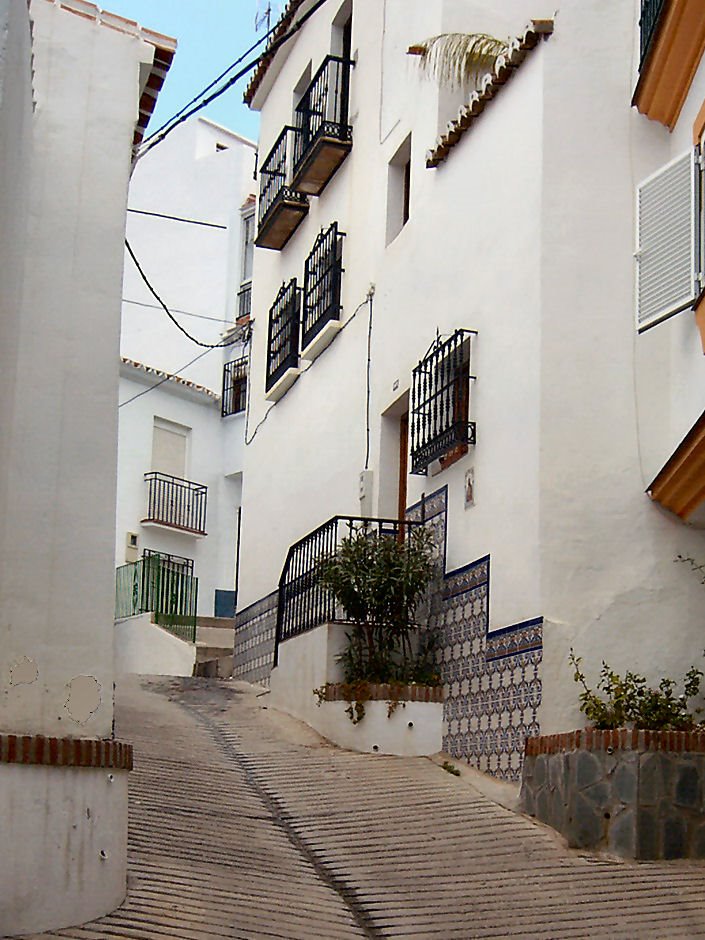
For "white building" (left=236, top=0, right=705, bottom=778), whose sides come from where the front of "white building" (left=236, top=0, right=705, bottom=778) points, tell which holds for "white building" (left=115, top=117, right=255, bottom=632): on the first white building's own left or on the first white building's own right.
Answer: on the first white building's own right

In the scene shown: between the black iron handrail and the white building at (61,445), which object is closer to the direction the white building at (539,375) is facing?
the white building

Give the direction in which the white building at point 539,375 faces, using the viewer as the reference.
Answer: facing the viewer and to the left of the viewer
